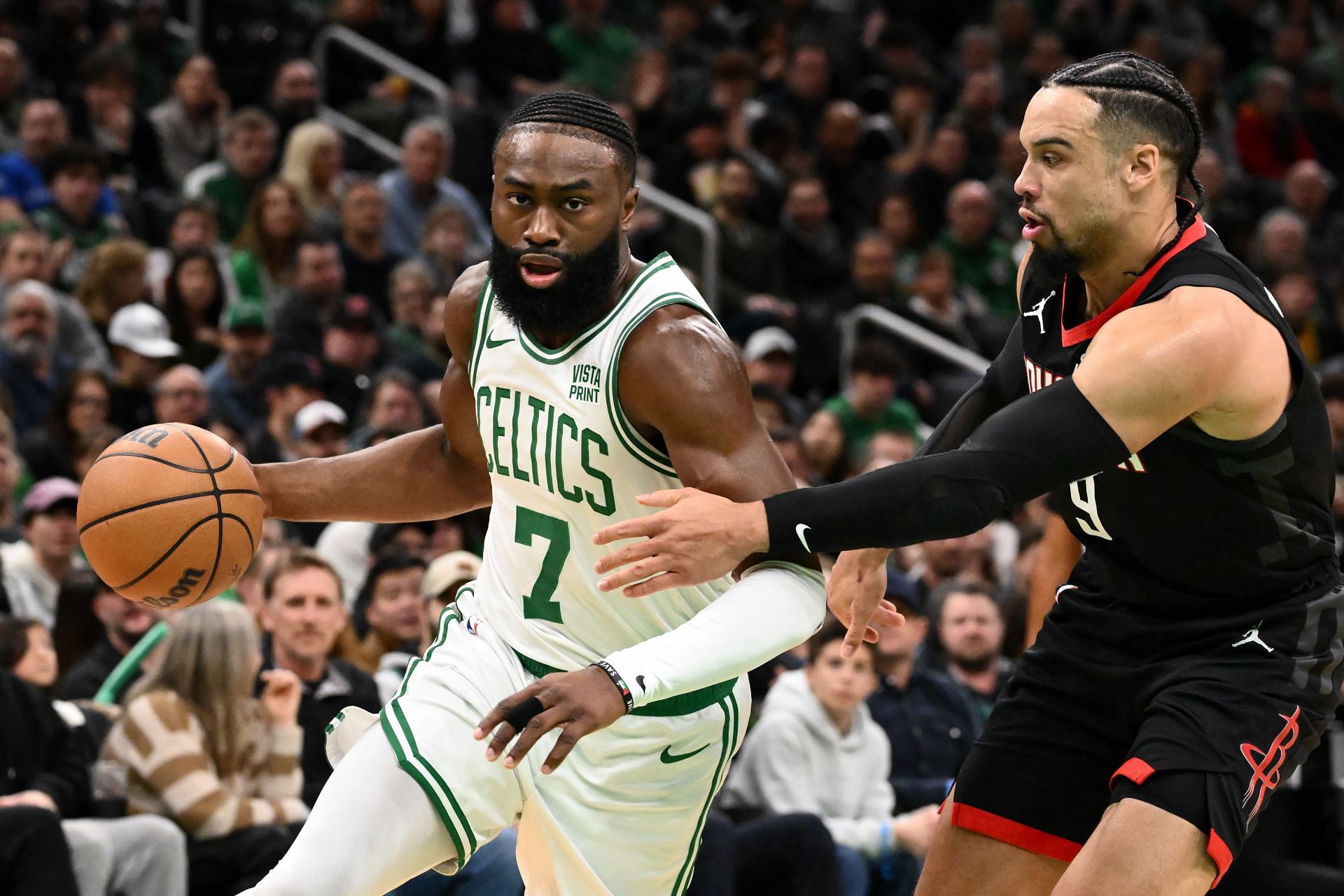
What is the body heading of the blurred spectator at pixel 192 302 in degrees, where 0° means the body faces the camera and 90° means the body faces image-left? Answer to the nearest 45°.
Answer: approximately 0°

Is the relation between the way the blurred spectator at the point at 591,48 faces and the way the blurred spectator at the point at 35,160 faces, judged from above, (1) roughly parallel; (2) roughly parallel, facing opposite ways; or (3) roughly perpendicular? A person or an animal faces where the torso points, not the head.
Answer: roughly parallel

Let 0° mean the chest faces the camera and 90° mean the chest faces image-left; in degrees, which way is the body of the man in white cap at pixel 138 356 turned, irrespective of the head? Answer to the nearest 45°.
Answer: approximately 315°

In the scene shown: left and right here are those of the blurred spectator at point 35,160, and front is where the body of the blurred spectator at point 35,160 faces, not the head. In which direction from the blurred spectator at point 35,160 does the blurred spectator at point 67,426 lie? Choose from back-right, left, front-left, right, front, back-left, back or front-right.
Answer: front

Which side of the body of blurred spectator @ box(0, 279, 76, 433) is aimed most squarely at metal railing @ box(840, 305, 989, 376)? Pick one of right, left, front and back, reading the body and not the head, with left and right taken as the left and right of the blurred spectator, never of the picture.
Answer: left

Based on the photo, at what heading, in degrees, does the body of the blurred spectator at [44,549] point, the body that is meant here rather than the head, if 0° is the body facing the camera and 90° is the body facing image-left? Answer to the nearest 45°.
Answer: approximately 315°

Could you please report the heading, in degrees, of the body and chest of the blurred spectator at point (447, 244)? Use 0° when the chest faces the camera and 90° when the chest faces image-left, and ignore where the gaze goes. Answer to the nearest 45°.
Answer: approximately 0°

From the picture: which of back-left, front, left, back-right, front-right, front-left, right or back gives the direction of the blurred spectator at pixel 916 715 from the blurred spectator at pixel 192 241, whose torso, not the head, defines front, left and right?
front-left

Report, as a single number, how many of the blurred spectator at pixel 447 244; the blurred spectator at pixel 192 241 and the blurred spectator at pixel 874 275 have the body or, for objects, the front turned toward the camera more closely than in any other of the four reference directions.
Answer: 3

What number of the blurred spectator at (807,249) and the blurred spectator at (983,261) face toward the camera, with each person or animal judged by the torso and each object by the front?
2

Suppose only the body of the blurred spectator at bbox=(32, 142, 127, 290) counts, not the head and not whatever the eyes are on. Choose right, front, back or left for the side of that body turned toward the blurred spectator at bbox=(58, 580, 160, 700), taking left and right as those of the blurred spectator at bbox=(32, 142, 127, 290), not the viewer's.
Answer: front

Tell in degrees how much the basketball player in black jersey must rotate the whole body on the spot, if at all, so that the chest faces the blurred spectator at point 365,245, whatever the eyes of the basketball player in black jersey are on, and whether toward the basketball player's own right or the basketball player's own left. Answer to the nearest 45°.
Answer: approximately 90° to the basketball player's own right

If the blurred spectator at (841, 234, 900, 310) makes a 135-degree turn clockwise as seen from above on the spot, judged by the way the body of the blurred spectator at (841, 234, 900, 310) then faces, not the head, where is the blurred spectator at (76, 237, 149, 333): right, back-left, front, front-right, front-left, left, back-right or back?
left

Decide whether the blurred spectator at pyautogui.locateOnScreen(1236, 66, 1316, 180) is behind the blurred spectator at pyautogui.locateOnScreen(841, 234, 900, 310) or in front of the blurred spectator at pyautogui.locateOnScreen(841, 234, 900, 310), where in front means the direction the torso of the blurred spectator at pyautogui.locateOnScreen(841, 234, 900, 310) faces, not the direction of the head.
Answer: behind

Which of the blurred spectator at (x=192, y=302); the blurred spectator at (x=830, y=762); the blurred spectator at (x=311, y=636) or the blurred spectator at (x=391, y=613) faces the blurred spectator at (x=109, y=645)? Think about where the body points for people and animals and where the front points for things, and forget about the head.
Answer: the blurred spectator at (x=192, y=302)

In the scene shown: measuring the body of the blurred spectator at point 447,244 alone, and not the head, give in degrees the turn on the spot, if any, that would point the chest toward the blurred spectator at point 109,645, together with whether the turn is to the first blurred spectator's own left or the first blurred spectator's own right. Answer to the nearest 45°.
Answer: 0° — they already face them

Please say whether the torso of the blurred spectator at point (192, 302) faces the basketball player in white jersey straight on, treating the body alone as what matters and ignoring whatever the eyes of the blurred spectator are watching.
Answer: yes

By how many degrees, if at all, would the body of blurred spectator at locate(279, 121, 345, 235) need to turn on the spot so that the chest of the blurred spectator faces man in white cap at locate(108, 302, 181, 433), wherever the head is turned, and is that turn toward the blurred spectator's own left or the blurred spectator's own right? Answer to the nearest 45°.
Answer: approximately 45° to the blurred spectator's own right

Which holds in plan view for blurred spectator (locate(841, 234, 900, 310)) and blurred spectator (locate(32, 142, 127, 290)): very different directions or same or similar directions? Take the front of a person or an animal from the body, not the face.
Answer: same or similar directions

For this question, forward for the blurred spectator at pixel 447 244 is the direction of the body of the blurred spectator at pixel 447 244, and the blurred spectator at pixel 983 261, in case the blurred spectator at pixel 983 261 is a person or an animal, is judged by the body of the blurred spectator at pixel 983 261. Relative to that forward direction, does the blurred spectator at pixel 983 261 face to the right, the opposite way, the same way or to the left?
the same way

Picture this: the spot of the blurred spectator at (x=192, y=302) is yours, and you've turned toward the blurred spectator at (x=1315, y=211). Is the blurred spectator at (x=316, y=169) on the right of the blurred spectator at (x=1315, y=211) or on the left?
left

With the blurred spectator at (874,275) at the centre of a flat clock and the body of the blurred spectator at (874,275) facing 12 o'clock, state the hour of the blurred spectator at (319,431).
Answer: the blurred spectator at (319,431) is roughly at 1 o'clock from the blurred spectator at (874,275).

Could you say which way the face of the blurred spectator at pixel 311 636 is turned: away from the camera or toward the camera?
toward the camera

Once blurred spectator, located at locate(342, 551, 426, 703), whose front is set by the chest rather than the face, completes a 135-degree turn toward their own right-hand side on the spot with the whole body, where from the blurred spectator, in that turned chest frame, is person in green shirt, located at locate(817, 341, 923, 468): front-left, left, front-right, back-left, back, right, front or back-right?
back-right

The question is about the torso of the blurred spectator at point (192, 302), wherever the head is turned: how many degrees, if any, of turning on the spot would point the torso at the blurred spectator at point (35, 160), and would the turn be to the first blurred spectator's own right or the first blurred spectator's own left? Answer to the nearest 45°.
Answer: approximately 135° to the first blurred spectator's own right

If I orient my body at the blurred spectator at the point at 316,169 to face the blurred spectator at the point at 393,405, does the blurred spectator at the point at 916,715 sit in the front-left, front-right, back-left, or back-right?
front-left

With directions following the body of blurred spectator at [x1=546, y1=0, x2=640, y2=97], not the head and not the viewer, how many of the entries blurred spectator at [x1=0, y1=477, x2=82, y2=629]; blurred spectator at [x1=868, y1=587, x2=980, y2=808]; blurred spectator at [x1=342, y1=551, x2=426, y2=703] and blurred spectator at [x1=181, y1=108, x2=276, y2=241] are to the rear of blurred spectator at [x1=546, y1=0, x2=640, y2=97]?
0
